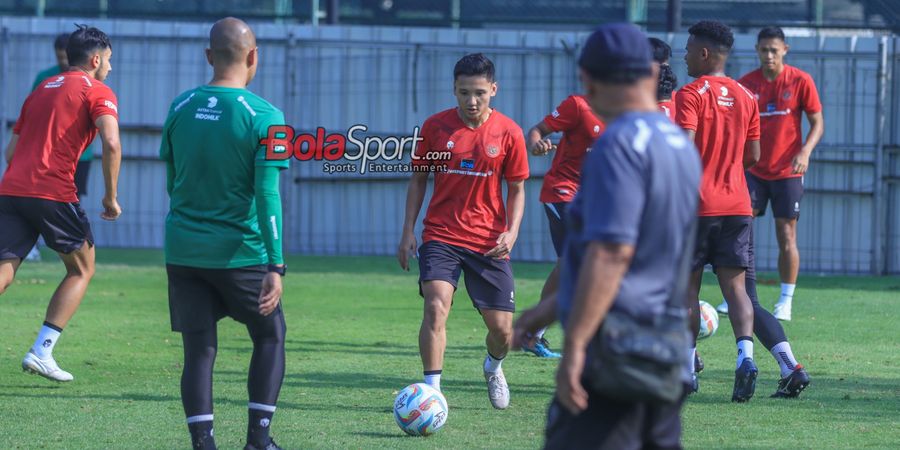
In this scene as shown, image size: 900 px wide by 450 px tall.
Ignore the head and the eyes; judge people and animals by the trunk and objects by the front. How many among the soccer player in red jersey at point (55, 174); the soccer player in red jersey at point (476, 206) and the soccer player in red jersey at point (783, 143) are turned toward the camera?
2

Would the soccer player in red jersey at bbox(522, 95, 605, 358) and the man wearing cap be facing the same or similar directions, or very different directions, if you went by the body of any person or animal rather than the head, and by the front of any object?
very different directions

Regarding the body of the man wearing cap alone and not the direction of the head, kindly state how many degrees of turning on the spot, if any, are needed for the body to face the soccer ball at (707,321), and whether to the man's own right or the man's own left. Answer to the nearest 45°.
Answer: approximately 45° to the man's own right

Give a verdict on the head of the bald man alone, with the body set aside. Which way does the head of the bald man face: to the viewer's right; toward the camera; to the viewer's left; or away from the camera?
away from the camera

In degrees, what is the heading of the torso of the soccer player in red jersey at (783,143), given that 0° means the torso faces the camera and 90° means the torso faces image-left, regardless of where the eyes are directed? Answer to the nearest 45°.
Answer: approximately 0°
